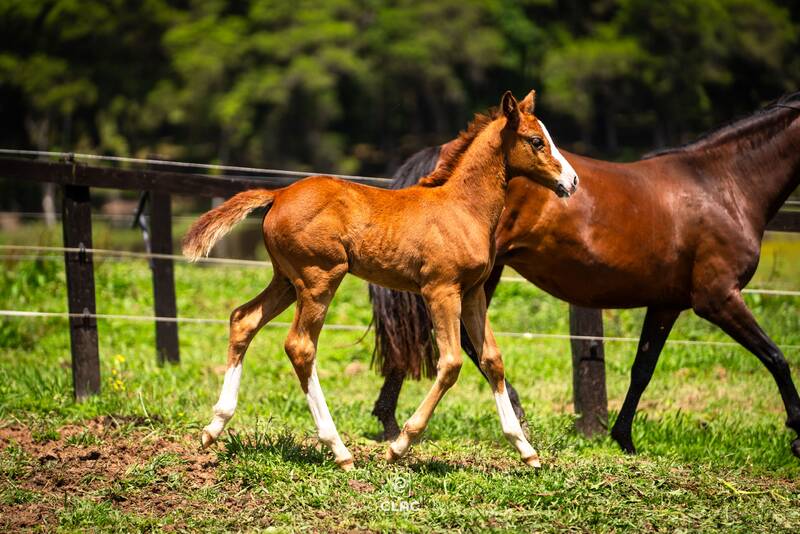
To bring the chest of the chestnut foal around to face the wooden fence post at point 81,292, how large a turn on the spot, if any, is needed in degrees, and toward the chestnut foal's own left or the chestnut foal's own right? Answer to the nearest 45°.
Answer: approximately 135° to the chestnut foal's own left

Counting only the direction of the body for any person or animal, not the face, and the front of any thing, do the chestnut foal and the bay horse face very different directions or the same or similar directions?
same or similar directions

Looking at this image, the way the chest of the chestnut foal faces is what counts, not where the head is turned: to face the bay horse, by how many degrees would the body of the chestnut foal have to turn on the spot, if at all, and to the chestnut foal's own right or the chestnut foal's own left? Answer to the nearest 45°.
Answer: approximately 45° to the chestnut foal's own left

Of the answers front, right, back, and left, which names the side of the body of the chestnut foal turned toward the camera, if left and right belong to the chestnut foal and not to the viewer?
right

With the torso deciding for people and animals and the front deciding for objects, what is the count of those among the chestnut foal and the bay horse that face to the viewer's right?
2

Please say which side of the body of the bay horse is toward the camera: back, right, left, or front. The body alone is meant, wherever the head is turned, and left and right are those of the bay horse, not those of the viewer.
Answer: right
